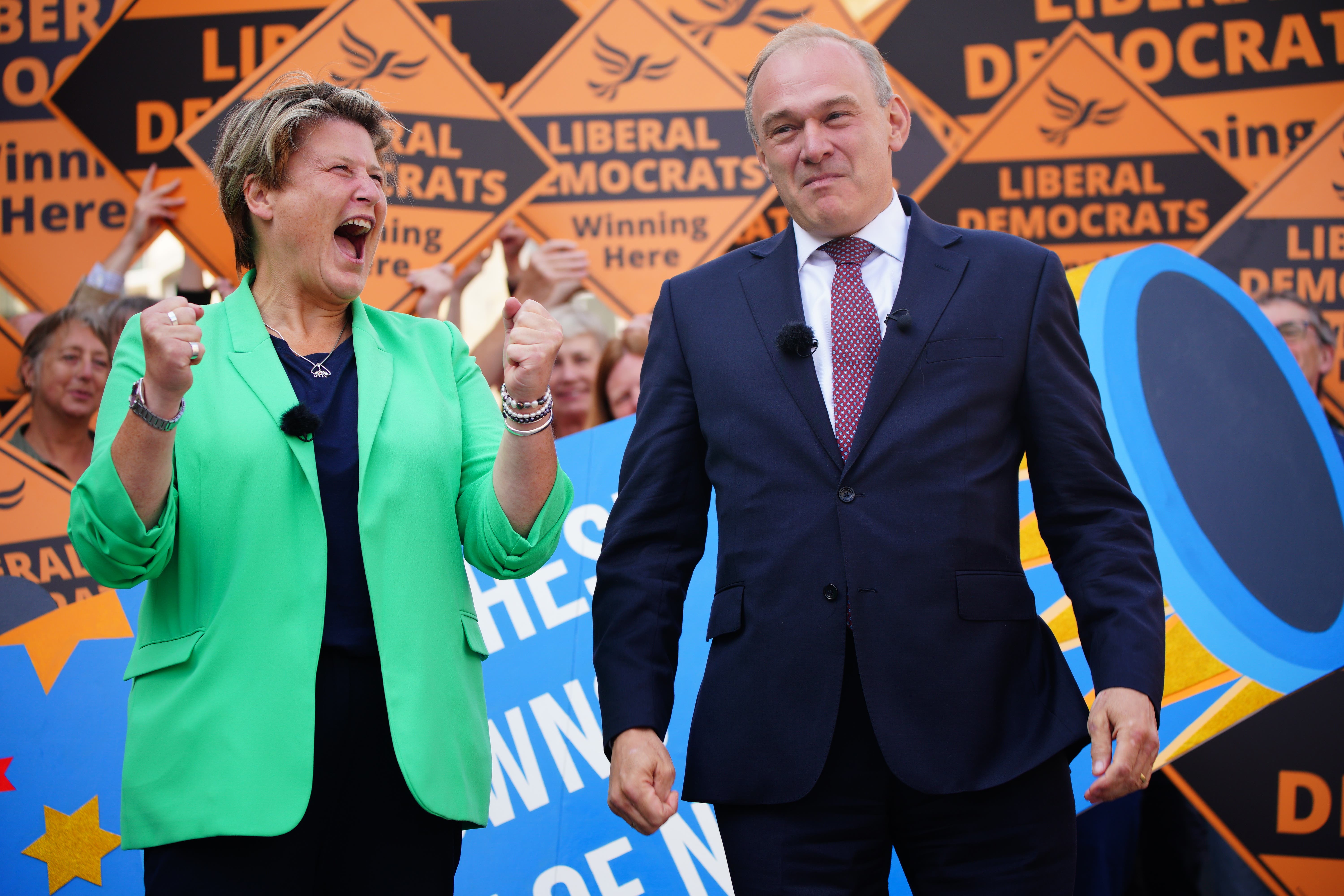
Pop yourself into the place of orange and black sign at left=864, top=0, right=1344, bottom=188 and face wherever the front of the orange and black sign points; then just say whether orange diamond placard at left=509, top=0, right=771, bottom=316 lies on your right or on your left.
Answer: on your right

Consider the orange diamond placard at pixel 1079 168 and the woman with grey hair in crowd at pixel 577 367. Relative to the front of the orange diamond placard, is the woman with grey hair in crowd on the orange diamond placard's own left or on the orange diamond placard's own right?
on the orange diamond placard's own right

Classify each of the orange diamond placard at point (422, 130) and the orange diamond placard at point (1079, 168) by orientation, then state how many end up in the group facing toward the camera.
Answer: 2

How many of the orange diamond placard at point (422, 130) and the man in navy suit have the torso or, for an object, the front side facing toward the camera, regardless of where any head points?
2

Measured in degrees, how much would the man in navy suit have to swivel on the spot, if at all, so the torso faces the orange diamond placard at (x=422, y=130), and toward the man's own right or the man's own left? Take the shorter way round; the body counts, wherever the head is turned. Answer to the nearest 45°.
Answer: approximately 135° to the man's own right

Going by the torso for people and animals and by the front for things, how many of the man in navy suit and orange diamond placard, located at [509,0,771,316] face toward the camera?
2

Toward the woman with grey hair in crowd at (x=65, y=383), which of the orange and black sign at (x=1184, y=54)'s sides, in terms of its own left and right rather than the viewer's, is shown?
right

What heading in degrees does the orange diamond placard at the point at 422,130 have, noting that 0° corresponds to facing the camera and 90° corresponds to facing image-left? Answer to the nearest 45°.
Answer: approximately 0°
